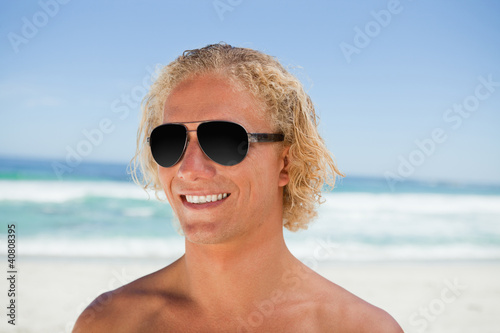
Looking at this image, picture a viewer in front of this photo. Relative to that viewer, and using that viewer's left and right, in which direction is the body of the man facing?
facing the viewer

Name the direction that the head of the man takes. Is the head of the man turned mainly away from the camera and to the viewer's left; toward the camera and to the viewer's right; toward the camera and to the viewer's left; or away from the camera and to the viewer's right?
toward the camera and to the viewer's left
